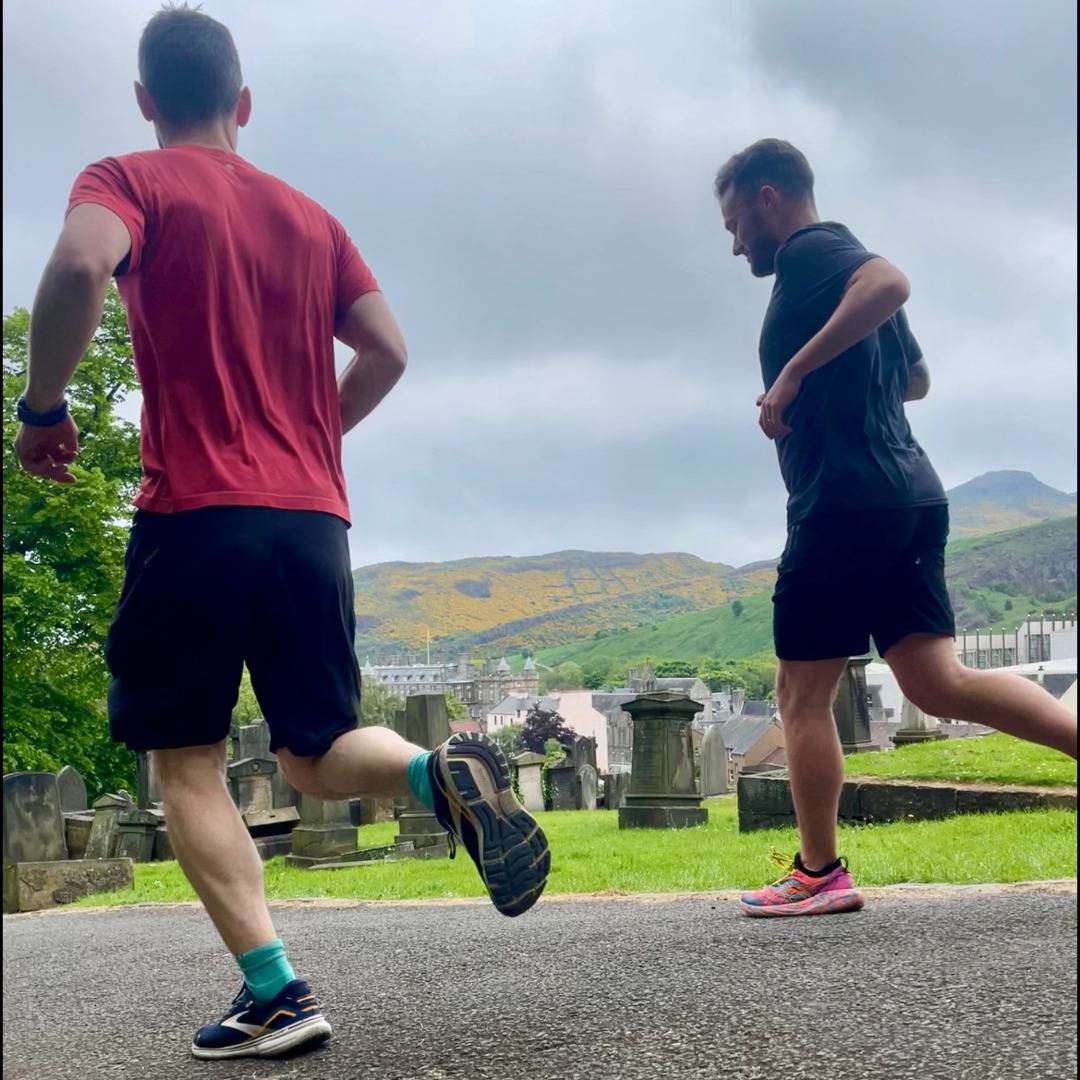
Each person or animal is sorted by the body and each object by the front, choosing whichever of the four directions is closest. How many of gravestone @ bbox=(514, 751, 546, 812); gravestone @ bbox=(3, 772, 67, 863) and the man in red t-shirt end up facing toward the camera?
2

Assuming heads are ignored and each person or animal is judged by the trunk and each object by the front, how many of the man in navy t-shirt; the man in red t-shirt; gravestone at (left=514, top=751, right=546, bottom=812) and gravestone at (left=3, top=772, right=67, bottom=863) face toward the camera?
2

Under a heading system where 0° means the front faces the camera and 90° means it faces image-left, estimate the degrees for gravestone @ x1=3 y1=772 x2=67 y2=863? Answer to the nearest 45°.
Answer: approximately 0°

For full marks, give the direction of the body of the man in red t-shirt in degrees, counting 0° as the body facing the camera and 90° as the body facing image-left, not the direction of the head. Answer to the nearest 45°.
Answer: approximately 135°

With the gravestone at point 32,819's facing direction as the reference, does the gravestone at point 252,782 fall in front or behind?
behind

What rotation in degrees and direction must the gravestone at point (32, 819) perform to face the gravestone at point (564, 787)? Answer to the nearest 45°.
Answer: approximately 135° to its left
